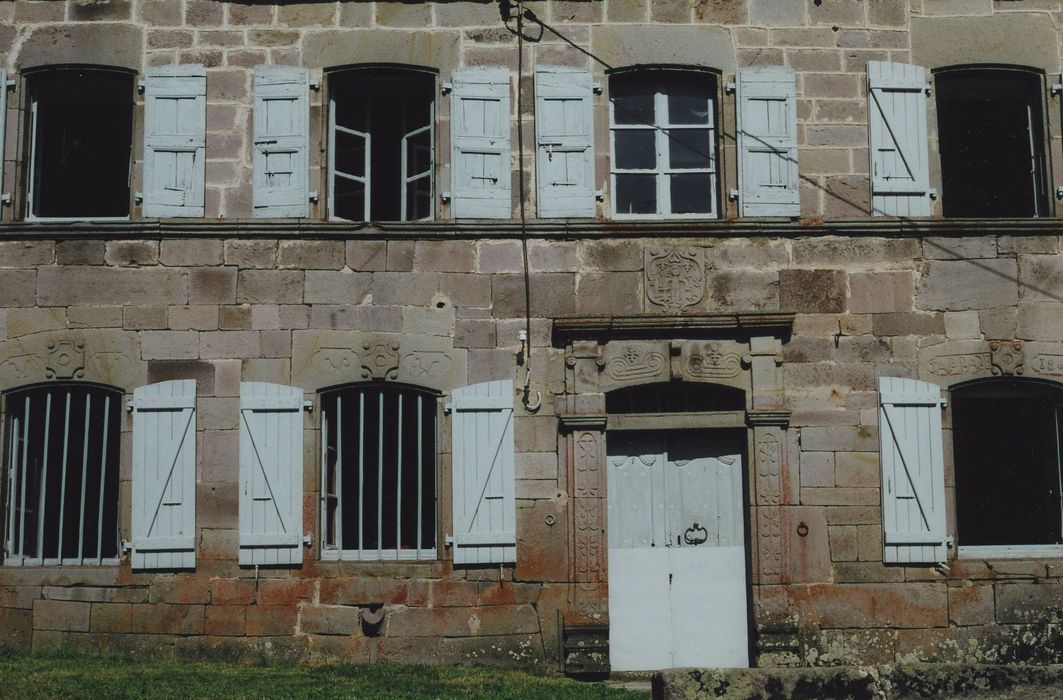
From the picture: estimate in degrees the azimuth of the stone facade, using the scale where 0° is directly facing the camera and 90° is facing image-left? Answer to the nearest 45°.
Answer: approximately 0°
